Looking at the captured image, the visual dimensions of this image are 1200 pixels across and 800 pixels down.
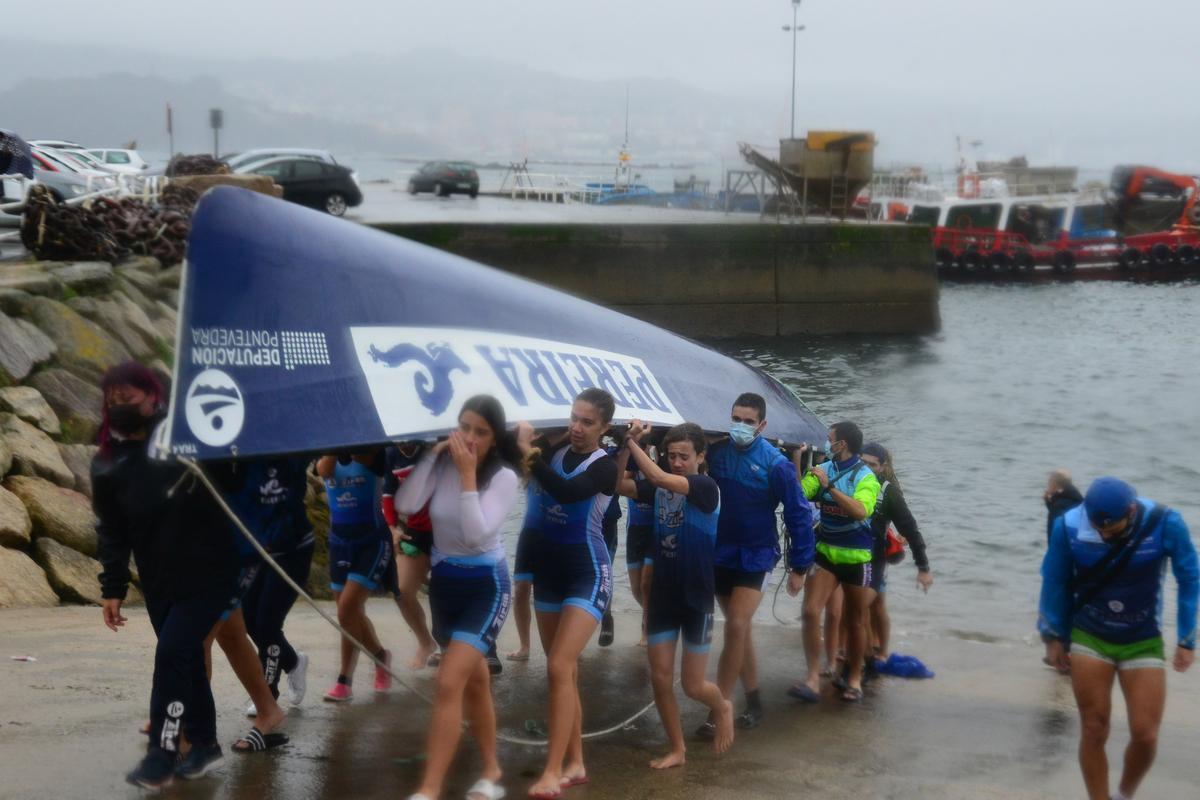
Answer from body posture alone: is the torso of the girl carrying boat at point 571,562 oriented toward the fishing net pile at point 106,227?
no

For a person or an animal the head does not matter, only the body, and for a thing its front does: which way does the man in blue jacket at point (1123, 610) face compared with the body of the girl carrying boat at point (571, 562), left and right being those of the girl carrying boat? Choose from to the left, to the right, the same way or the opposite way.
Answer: the same way

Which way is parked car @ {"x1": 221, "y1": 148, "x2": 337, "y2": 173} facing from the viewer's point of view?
to the viewer's left

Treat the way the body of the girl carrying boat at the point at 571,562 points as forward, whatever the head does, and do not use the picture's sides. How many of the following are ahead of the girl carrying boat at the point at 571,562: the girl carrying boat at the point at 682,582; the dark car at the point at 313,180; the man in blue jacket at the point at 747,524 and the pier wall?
0

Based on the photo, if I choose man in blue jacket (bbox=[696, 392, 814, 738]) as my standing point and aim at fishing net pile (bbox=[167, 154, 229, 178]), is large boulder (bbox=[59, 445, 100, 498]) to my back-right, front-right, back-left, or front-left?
front-left

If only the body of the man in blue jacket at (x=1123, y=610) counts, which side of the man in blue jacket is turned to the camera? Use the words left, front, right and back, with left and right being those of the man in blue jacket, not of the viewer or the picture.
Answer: front

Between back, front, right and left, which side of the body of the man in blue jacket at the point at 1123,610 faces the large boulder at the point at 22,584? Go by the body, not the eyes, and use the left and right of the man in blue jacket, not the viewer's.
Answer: right

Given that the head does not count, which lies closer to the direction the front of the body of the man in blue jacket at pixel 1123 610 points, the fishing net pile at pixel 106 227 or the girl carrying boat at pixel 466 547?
the girl carrying boat

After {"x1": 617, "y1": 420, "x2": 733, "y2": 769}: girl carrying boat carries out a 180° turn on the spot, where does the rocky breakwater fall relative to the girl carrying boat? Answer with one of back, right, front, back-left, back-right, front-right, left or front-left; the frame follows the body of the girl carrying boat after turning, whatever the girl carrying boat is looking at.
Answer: left

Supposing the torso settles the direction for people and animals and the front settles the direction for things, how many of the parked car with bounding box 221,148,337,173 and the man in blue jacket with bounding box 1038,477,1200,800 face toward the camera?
1

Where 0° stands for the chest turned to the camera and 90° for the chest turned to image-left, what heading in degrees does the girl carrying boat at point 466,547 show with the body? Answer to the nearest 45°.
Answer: approximately 45°

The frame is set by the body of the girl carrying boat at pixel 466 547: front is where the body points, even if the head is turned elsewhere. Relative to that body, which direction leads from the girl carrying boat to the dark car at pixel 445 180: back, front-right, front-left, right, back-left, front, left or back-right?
back-right

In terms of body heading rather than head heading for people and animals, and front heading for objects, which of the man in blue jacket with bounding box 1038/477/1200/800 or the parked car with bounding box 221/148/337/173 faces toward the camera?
the man in blue jacket

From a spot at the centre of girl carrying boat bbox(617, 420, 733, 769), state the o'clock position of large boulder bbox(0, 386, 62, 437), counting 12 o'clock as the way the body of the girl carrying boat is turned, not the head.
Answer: The large boulder is roughly at 3 o'clock from the girl carrying boat.

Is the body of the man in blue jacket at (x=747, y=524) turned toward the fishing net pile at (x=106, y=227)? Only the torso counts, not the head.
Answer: no

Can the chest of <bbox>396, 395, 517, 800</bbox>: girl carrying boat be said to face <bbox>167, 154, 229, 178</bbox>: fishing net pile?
no

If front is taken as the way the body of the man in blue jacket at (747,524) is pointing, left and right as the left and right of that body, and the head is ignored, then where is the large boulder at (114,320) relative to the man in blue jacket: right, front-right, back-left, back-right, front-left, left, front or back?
right
